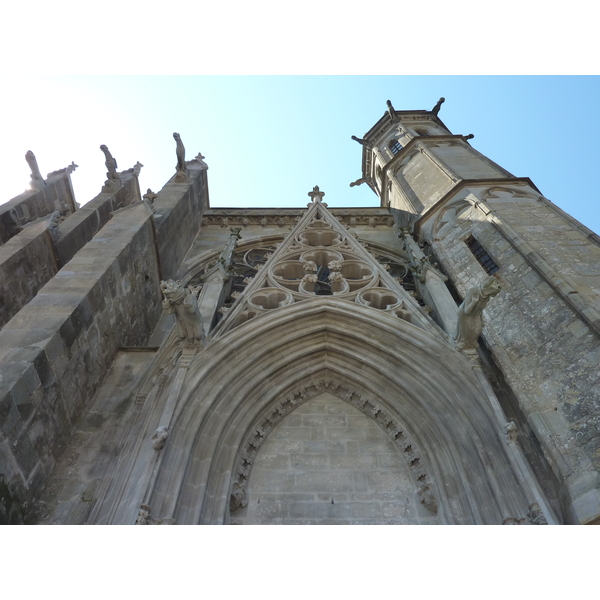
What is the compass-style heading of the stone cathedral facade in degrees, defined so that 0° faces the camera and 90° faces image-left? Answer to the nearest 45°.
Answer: approximately 0°

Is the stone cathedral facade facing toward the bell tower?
no
